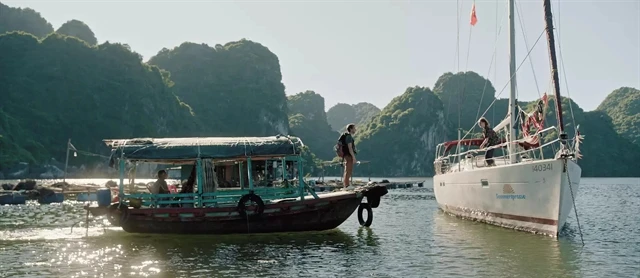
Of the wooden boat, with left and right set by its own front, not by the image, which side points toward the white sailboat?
front

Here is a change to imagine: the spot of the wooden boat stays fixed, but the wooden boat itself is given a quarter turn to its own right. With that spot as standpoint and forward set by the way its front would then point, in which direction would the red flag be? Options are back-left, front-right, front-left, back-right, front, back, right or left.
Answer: back-left

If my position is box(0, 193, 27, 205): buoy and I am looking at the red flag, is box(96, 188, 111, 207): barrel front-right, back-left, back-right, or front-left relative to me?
front-right

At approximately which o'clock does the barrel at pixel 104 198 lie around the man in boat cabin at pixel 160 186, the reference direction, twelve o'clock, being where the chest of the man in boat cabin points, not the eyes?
The barrel is roughly at 6 o'clock from the man in boat cabin.

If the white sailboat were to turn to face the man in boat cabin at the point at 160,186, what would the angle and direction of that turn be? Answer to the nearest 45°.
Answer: approximately 135° to its right

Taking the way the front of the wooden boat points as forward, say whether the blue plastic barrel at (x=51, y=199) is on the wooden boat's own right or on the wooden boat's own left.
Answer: on the wooden boat's own left

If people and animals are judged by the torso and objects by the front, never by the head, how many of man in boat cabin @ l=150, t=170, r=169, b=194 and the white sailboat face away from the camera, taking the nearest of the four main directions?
0

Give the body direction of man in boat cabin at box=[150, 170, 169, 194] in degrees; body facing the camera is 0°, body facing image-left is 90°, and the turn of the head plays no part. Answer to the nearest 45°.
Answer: approximately 270°

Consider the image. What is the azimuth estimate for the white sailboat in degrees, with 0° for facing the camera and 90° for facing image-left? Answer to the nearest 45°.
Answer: approximately 315°

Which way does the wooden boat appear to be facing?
to the viewer's right

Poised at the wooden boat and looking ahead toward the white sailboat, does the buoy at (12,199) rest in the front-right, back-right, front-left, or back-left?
back-left

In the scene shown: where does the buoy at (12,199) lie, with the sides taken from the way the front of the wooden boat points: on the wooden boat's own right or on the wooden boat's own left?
on the wooden boat's own left

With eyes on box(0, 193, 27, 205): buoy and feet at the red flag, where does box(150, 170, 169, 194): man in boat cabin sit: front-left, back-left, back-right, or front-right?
front-left
